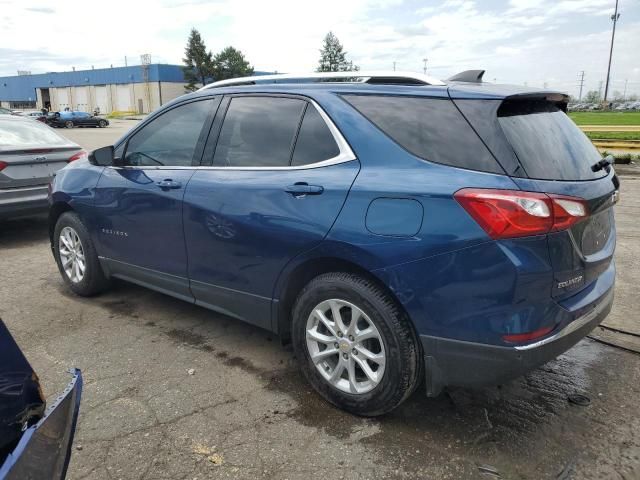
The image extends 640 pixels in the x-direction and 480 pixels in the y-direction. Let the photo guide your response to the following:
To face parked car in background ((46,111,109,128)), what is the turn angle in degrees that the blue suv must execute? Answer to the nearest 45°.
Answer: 0° — it already faces it

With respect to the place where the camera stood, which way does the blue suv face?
facing away from the viewer and to the left of the viewer

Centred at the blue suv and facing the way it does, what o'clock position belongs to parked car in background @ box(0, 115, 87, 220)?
The parked car in background is roughly at 12 o'clock from the blue suv.
